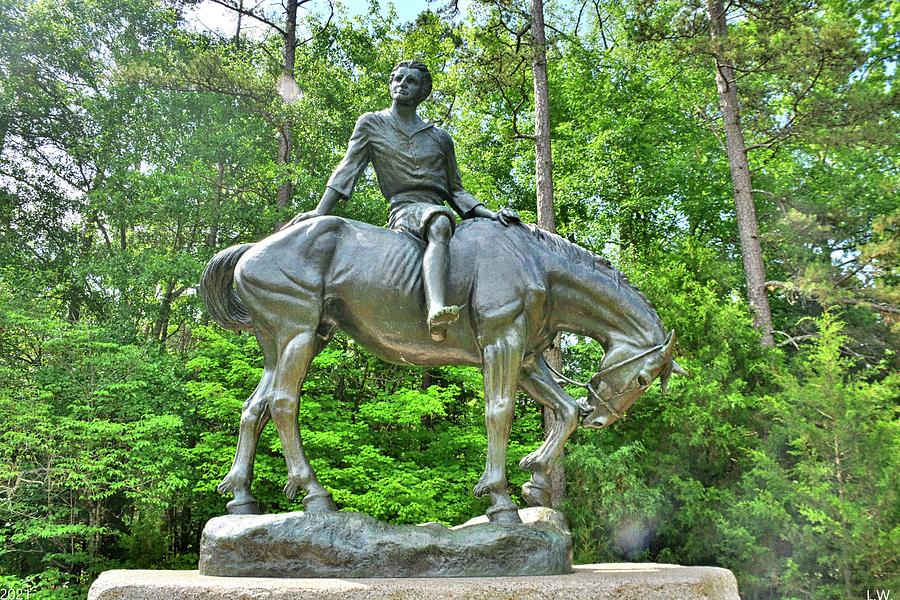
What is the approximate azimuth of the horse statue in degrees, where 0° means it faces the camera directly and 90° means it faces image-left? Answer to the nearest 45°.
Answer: approximately 270°
